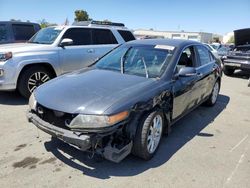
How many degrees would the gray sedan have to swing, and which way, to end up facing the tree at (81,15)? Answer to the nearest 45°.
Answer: approximately 135° to its right

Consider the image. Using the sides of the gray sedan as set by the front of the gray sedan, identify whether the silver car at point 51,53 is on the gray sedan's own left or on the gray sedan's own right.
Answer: on the gray sedan's own right

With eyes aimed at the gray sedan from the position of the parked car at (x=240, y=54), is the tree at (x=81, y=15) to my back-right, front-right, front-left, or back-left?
back-right

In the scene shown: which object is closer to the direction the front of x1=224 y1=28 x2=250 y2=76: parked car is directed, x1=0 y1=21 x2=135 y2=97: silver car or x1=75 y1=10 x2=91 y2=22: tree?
the silver car

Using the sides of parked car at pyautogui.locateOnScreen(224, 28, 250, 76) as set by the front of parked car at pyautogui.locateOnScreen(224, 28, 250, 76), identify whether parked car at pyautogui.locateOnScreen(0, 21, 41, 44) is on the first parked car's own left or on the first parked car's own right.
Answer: on the first parked car's own right

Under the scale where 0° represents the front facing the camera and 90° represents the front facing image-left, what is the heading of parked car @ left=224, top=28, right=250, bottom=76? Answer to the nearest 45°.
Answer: approximately 0°

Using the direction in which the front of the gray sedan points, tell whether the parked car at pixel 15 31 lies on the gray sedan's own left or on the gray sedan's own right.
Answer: on the gray sedan's own right

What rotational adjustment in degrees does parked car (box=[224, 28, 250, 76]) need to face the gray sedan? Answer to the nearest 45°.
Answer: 0° — it already faces it
